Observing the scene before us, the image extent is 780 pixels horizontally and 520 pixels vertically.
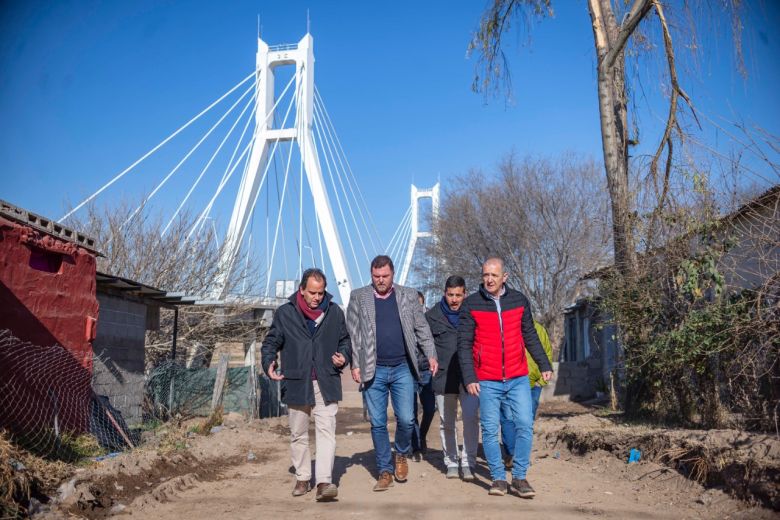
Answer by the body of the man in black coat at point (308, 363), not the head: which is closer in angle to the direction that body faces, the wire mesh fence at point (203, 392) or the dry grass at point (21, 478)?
the dry grass

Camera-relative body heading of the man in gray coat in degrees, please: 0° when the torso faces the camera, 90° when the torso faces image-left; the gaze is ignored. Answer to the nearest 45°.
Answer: approximately 0°

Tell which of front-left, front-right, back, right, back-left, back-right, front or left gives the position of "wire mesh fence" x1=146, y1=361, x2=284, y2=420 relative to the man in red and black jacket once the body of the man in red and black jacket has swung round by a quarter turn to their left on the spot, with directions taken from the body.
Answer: back-left

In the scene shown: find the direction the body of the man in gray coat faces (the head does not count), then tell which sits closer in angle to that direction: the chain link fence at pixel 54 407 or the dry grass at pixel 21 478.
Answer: the dry grass

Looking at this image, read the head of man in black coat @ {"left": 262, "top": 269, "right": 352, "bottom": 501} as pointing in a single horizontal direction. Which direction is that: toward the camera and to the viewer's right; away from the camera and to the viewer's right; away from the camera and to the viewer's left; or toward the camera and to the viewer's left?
toward the camera and to the viewer's right

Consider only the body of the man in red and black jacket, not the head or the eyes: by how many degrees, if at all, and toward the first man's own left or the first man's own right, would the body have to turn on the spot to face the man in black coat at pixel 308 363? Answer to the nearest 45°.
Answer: approximately 90° to the first man's own right

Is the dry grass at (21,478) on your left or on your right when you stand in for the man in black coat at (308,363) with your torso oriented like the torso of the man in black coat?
on your right

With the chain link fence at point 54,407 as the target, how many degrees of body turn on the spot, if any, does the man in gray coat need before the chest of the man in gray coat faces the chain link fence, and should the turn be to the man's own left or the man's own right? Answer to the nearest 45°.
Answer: approximately 135° to the man's own right

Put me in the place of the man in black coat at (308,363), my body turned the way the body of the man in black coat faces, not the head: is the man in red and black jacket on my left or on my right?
on my left

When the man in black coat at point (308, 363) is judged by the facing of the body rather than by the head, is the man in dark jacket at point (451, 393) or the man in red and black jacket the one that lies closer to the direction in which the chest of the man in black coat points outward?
the man in red and black jacket

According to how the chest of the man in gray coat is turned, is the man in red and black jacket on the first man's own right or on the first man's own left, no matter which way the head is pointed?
on the first man's own left

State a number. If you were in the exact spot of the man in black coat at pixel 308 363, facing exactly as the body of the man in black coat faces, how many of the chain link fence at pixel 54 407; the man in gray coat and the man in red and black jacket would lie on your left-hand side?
2
